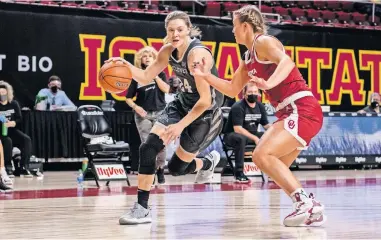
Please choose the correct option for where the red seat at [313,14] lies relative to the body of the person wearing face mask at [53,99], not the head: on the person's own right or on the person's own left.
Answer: on the person's own left

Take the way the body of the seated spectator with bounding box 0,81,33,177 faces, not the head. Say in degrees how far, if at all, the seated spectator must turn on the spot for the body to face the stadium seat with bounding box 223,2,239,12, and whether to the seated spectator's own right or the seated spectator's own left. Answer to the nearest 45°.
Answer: approximately 135° to the seated spectator's own left

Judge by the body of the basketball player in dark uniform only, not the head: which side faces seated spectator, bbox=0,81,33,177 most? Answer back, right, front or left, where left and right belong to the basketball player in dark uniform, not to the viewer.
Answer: right

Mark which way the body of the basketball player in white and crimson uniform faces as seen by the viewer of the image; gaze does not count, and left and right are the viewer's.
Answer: facing to the left of the viewer

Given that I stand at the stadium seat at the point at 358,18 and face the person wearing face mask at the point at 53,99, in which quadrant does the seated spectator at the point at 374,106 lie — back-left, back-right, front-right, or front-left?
front-left

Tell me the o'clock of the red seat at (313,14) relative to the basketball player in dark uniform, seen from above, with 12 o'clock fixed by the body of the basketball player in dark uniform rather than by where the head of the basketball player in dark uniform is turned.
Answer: The red seat is roughly at 5 o'clock from the basketball player in dark uniform.

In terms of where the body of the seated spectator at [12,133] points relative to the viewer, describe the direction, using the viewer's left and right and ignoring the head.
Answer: facing the viewer

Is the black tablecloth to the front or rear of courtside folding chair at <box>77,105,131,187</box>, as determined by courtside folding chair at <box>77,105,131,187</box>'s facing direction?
to the rear

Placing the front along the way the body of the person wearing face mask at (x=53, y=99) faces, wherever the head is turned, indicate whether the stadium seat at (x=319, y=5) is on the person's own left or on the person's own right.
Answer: on the person's own left

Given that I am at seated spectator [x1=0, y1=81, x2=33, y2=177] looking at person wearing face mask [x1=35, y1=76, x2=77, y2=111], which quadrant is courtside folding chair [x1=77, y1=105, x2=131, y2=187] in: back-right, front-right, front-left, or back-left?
back-right

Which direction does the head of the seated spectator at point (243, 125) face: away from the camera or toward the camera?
toward the camera

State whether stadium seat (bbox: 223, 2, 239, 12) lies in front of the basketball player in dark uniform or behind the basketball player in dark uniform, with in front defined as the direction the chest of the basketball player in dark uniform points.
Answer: behind

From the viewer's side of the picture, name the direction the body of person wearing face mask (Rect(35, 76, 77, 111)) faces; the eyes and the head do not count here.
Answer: toward the camera

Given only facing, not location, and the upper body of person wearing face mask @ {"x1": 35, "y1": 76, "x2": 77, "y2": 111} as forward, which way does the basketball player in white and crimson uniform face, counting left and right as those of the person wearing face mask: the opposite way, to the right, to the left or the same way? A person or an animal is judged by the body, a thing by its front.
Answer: to the right
